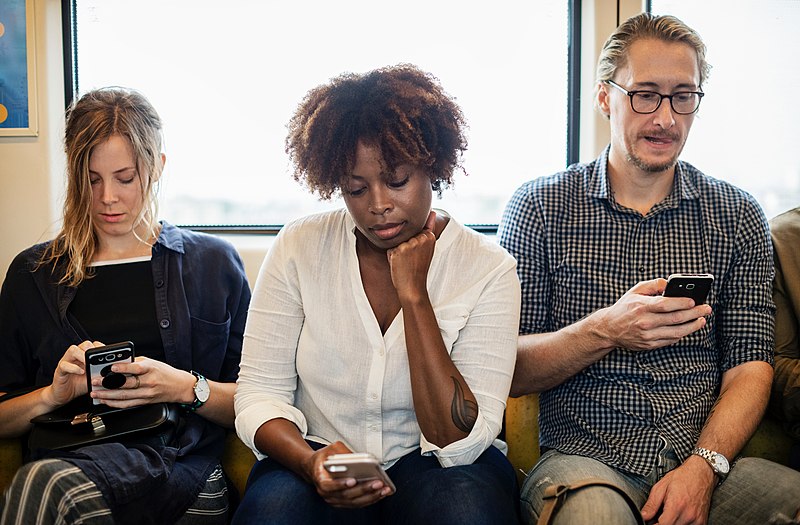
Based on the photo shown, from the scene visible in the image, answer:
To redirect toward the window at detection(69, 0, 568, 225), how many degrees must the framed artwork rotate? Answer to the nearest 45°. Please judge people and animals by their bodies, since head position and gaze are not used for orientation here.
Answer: approximately 90° to its left
